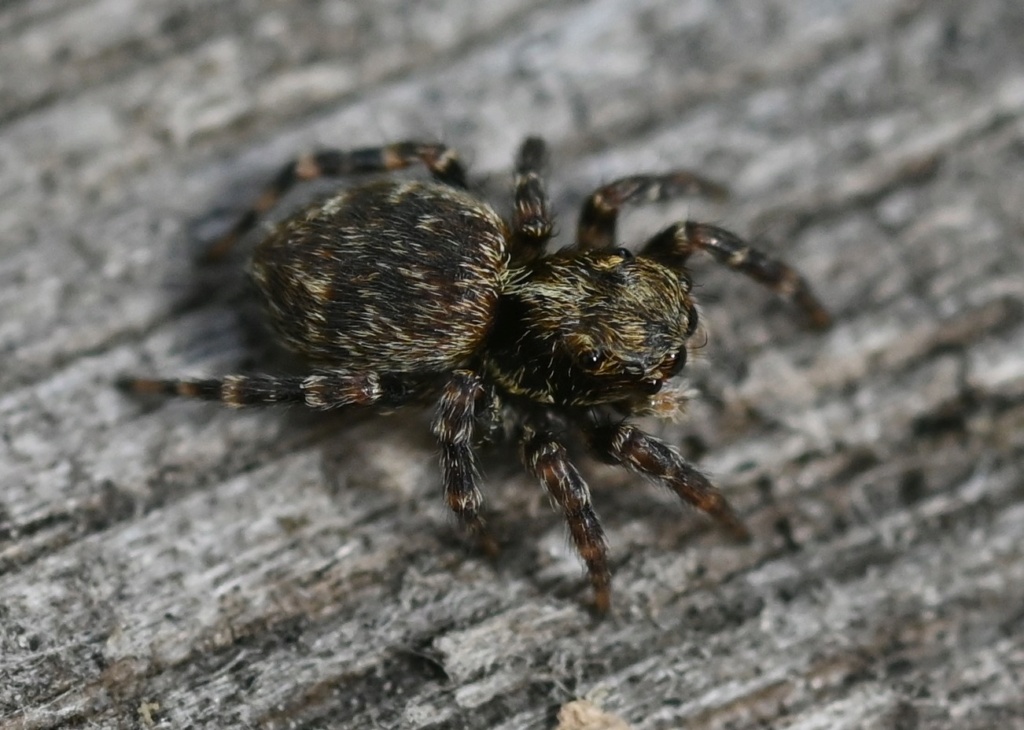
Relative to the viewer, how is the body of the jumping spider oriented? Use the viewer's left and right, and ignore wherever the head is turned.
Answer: facing the viewer and to the right of the viewer
